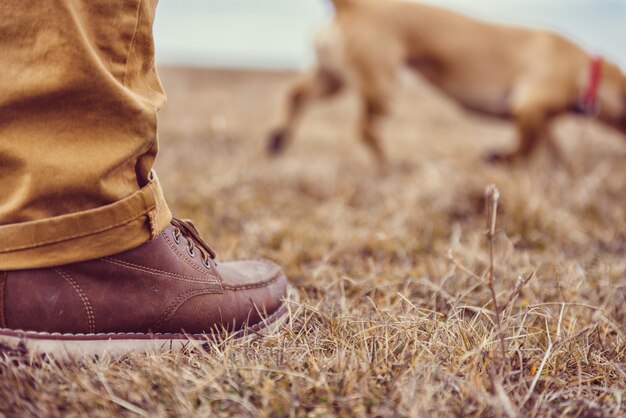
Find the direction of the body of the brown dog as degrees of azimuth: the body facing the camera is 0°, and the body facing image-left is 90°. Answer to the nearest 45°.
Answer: approximately 270°
